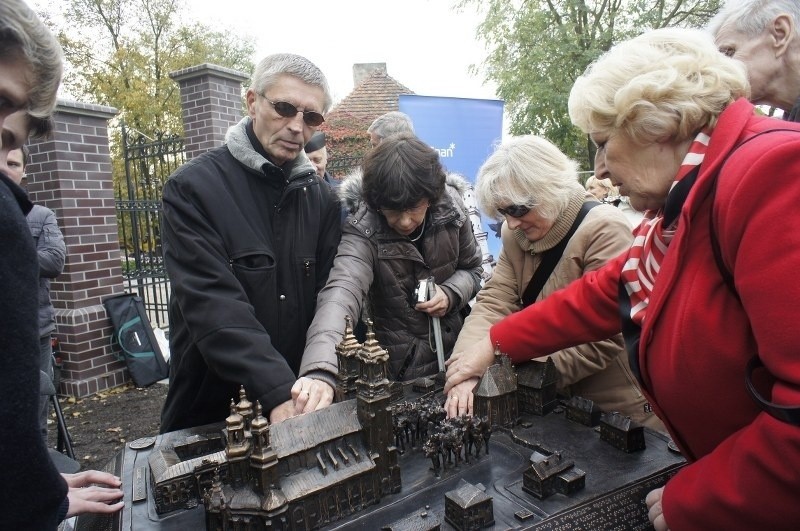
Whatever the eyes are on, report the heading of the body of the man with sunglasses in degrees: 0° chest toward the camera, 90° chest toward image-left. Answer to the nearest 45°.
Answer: approximately 315°

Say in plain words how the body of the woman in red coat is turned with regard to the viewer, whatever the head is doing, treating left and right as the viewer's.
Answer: facing to the left of the viewer
